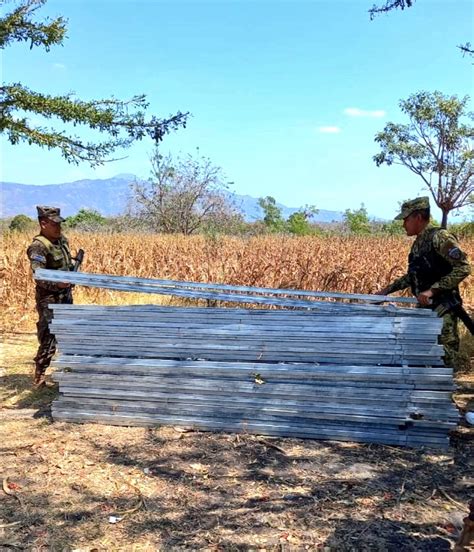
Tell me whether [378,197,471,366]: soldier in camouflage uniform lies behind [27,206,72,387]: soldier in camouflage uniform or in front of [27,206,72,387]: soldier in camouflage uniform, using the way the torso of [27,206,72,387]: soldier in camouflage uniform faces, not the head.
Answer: in front

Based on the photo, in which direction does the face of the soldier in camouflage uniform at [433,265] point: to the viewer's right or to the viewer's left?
to the viewer's left

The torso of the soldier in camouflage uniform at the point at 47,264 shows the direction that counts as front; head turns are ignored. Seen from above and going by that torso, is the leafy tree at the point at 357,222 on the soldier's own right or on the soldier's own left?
on the soldier's own left

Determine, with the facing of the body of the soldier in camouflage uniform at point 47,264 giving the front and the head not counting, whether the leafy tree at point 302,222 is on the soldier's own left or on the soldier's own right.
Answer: on the soldier's own left

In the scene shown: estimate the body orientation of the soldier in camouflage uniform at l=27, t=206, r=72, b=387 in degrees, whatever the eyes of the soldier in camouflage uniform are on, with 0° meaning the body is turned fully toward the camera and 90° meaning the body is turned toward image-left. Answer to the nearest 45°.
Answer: approximately 315°
